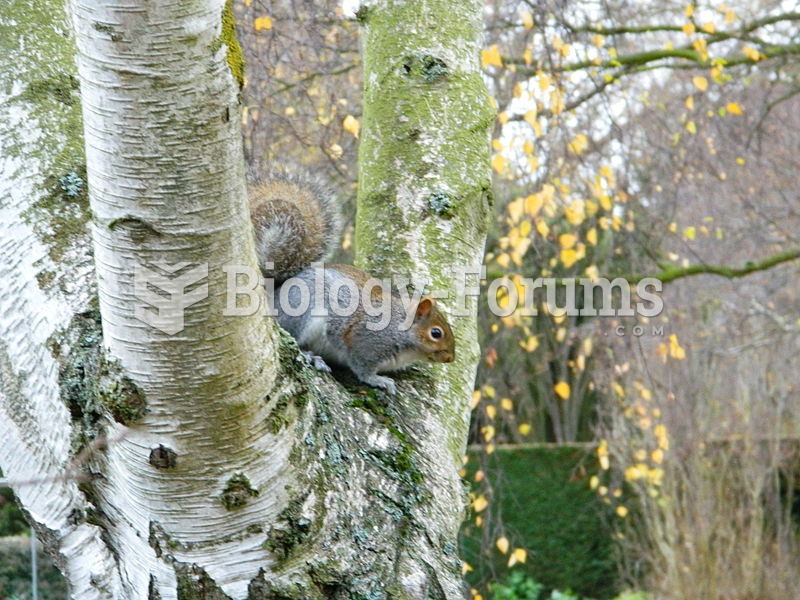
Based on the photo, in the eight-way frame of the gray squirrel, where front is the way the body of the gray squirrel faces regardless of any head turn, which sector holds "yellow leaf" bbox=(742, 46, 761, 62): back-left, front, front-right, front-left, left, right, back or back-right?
front-left

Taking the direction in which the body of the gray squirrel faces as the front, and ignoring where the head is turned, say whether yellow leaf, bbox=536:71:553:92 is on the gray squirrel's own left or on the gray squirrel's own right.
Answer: on the gray squirrel's own left

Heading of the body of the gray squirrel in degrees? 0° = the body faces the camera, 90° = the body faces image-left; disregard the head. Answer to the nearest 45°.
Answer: approximately 270°

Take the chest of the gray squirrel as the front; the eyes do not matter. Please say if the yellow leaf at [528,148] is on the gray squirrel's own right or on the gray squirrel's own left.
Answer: on the gray squirrel's own left
